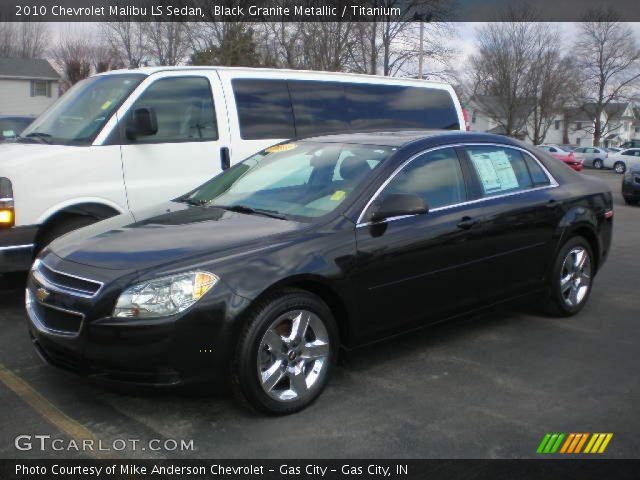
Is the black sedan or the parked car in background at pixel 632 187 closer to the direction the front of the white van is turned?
the black sedan

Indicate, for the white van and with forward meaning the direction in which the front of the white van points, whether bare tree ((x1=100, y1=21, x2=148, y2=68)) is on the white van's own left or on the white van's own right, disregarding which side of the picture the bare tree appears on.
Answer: on the white van's own right

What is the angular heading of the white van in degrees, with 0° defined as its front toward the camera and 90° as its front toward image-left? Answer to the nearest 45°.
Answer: approximately 45°

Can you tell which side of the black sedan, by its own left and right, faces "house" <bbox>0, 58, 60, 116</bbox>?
right

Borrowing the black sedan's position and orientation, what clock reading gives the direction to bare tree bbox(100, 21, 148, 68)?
The bare tree is roughly at 4 o'clock from the black sedan.

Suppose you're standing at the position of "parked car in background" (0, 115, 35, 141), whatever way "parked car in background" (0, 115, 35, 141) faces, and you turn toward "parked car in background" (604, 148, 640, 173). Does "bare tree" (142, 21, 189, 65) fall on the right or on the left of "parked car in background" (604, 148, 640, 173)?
left

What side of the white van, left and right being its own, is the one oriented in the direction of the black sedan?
left

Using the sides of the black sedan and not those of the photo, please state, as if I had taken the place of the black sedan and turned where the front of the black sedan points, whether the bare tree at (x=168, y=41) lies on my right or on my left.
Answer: on my right

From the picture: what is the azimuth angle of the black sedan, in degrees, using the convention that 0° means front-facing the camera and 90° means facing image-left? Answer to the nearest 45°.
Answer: approximately 45°

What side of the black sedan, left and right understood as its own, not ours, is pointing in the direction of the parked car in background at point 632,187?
back

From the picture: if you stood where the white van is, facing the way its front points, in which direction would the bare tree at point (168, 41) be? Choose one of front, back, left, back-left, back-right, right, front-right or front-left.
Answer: back-right
